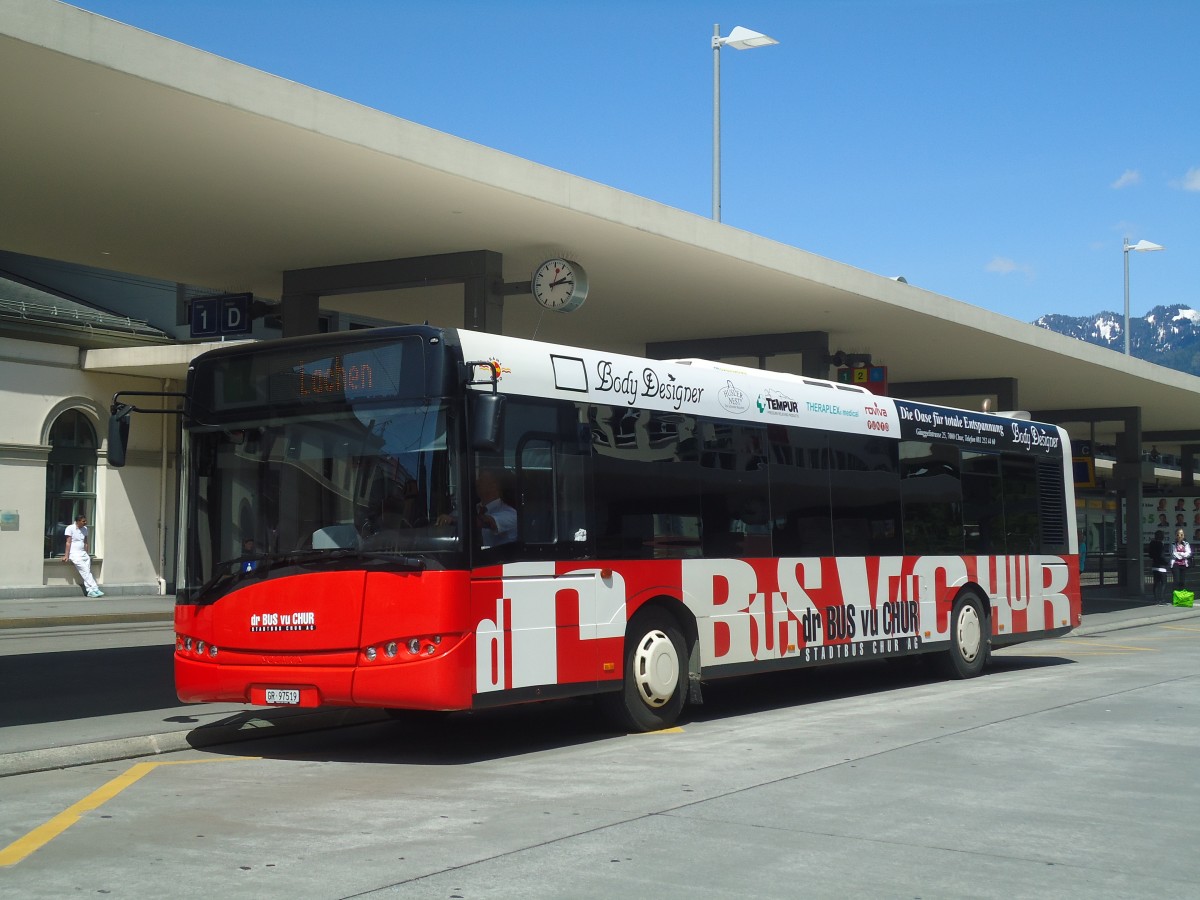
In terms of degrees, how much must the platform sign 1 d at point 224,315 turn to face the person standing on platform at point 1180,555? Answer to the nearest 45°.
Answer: approximately 135° to its left

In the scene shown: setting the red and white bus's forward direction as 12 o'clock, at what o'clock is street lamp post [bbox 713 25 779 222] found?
The street lamp post is roughly at 5 o'clock from the red and white bus.

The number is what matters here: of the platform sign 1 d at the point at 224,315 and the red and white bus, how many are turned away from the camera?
0

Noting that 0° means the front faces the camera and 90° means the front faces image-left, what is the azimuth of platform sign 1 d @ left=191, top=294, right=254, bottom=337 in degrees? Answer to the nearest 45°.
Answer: approximately 0°

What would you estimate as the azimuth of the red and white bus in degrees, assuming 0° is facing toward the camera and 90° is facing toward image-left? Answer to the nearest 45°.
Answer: approximately 45°

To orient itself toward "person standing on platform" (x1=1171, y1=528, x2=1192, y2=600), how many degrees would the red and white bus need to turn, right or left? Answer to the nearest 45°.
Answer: approximately 180°
